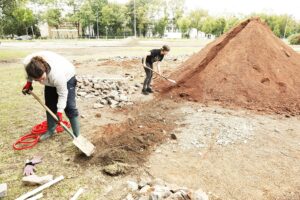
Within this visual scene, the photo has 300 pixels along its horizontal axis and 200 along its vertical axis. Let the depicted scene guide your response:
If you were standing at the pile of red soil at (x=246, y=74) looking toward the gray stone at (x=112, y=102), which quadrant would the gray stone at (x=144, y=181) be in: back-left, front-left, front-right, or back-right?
front-left

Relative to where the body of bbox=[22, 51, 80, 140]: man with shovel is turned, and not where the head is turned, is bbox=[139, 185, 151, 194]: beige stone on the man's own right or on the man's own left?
on the man's own left

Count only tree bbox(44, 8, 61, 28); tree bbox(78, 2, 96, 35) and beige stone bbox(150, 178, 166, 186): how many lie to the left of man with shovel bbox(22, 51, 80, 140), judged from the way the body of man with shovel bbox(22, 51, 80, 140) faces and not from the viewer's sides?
1

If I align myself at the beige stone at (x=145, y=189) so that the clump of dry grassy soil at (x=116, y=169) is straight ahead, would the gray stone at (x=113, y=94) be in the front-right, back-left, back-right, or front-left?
front-right
